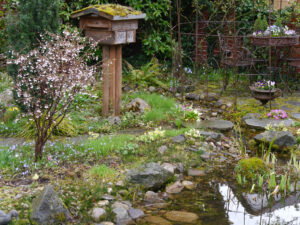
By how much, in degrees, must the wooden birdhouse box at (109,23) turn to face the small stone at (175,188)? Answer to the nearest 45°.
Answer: approximately 45° to its left

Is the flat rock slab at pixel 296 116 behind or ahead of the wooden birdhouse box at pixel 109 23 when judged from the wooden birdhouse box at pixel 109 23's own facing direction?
behind

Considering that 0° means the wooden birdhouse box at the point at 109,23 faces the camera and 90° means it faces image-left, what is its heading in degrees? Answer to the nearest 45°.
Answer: approximately 45°

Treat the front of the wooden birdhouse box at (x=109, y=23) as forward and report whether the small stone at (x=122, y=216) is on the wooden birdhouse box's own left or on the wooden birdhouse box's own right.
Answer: on the wooden birdhouse box's own left

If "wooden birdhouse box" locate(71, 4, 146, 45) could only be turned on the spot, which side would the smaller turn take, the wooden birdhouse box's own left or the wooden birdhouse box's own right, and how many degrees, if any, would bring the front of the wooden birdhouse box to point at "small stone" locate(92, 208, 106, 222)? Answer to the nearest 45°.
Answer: approximately 45° to the wooden birdhouse box's own left

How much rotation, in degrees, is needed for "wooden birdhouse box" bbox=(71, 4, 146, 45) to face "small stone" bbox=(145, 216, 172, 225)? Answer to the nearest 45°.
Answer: approximately 45° to its left

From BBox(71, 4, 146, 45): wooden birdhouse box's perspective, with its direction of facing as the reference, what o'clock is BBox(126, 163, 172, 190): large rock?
The large rock is roughly at 10 o'clock from the wooden birdhouse box.

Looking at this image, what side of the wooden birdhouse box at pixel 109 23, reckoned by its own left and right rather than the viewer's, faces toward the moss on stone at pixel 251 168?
left

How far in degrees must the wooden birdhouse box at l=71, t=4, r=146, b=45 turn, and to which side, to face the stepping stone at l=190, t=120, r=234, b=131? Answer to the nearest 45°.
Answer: approximately 135° to its left

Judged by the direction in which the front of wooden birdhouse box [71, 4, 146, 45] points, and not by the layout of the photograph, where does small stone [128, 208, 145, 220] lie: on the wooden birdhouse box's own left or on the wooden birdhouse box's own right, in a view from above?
on the wooden birdhouse box's own left

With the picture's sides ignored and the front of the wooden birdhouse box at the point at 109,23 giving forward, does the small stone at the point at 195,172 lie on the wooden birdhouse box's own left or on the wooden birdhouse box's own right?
on the wooden birdhouse box's own left

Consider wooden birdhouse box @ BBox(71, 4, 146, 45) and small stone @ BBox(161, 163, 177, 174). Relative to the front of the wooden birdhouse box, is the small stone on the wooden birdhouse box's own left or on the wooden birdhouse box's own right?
on the wooden birdhouse box's own left
